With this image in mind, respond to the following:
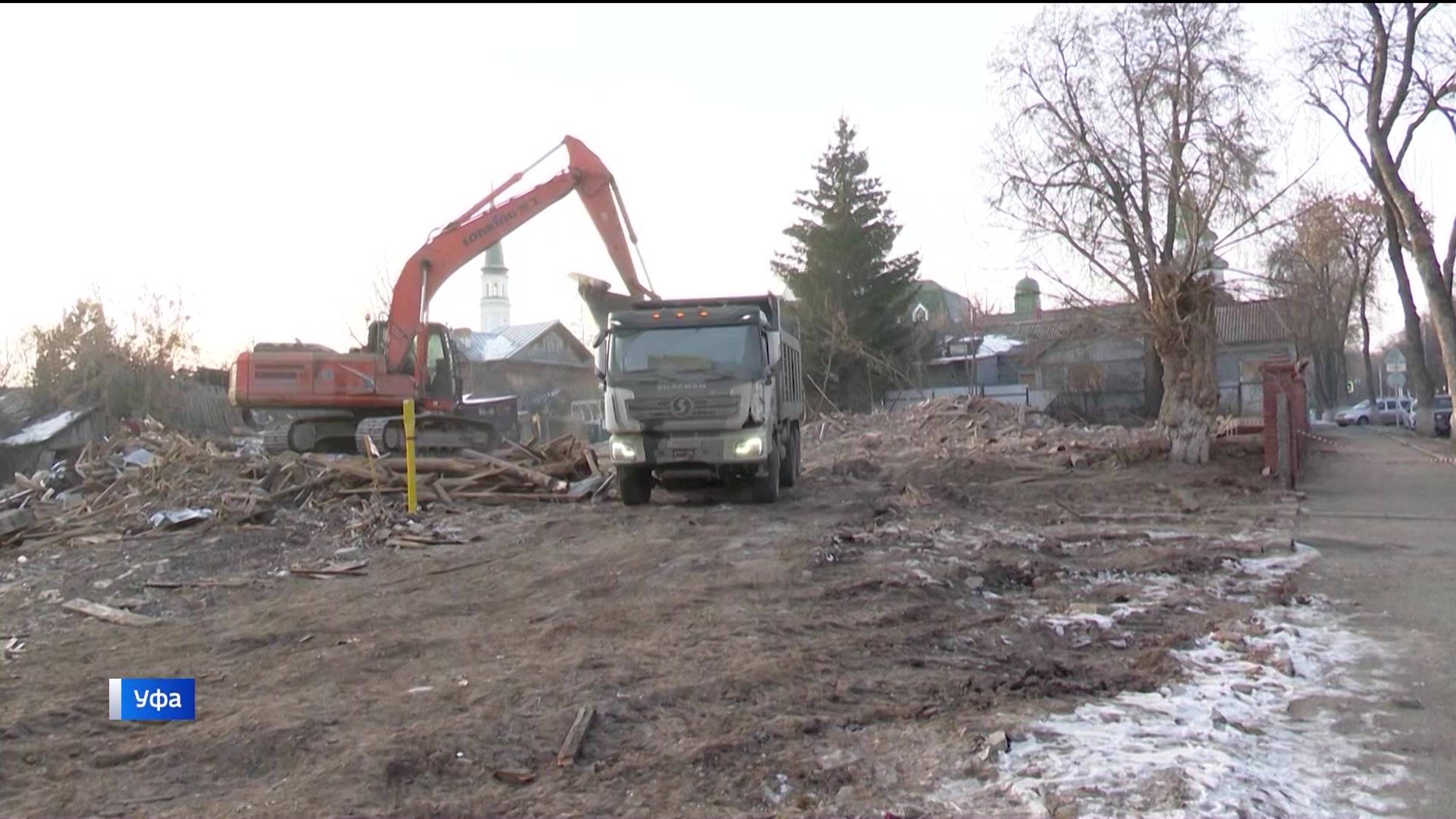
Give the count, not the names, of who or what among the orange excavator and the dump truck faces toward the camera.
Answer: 1

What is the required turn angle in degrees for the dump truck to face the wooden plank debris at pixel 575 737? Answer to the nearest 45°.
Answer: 0° — it already faces it

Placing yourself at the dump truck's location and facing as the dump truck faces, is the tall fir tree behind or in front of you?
behind

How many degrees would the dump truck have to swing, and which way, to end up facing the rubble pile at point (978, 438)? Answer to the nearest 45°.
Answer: approximately 135° to its left

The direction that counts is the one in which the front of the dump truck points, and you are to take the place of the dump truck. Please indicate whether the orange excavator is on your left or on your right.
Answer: on your right

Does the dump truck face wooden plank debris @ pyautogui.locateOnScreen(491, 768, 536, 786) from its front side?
yes

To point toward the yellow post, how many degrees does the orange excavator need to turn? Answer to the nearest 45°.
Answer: approximately 90° to its right

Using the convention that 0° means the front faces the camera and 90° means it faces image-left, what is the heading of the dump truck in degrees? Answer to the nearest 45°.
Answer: approximately 0°

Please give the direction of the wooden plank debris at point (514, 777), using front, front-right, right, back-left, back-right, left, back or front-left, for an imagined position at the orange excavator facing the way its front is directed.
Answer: right

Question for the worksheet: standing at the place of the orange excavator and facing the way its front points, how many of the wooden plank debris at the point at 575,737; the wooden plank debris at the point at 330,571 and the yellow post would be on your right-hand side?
3

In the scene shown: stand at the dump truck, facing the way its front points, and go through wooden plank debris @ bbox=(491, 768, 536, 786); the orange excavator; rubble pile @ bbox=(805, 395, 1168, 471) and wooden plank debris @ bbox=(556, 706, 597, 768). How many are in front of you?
2

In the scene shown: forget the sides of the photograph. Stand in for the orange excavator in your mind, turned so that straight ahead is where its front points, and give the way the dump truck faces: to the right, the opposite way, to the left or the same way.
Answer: to the right

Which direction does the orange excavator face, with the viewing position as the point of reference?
facing to the right of the viewer

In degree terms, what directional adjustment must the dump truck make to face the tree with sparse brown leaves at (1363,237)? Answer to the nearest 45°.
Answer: approximately 135° to its left

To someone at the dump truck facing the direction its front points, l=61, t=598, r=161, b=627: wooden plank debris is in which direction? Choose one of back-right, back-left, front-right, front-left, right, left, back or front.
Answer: front-right
